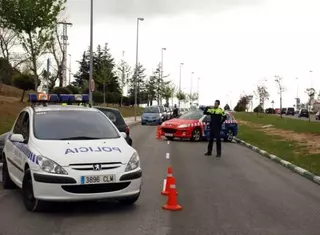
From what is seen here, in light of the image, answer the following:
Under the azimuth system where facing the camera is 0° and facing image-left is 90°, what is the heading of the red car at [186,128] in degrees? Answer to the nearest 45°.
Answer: approximately 45°

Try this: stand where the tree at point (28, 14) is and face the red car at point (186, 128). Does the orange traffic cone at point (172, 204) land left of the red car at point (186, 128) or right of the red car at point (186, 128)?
right

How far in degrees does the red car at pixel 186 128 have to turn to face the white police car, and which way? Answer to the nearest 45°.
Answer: approximately 45° to its left

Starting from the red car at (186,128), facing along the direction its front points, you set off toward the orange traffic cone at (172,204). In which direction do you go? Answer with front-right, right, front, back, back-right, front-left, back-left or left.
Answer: front-left
